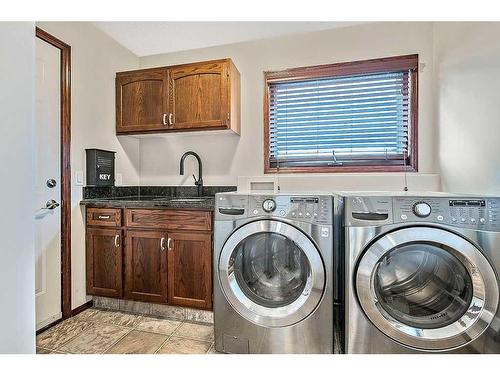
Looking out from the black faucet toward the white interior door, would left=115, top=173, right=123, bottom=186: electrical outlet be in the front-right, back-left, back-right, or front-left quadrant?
front-right

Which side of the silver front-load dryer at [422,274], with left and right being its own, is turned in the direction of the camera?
front

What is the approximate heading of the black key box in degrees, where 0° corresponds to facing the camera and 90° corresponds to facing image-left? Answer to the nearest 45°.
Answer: approximately 315°

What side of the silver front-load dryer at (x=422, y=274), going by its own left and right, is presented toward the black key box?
right

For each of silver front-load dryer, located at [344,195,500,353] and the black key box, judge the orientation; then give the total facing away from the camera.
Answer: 0

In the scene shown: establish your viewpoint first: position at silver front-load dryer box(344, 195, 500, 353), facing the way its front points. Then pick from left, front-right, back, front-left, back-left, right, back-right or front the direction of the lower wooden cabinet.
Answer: right
